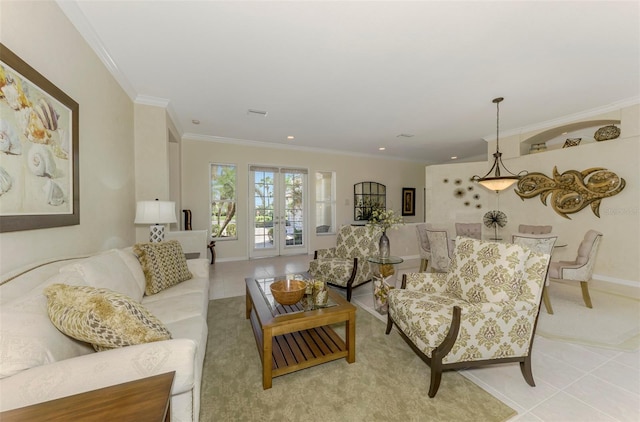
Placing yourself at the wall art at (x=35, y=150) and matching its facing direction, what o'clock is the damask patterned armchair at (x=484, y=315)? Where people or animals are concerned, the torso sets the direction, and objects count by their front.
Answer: The damask patterned armchair is roughly at 12 o'clock from the wall art.

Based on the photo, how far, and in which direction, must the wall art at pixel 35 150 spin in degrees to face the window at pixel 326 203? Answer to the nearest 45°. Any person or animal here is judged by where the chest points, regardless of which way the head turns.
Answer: approximately 45° to its left

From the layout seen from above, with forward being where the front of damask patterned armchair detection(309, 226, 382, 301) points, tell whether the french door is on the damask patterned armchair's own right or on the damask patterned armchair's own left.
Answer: on the damask patterned armchair's own right

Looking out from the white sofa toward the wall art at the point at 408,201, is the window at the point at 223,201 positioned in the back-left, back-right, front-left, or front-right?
front-left

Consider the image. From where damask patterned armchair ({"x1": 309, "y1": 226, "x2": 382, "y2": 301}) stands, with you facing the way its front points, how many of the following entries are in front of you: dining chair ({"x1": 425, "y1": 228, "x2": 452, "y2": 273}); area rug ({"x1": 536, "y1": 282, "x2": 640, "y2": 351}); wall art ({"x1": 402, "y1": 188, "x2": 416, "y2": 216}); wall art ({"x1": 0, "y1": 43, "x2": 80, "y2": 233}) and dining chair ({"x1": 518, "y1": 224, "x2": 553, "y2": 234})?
1

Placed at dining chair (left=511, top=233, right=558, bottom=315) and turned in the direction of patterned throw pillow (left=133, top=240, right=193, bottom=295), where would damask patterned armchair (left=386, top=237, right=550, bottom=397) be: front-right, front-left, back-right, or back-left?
front-left

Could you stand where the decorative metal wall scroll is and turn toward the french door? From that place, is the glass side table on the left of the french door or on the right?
left

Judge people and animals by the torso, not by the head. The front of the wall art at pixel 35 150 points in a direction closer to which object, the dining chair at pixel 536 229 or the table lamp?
the dining chair

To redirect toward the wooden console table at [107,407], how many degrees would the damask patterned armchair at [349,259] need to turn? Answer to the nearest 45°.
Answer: approximately 45° to its left

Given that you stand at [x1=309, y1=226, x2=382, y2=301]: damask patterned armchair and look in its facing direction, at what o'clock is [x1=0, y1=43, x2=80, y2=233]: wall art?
The wall art is roughly at 12 o'clock from the damask patterned armchair.

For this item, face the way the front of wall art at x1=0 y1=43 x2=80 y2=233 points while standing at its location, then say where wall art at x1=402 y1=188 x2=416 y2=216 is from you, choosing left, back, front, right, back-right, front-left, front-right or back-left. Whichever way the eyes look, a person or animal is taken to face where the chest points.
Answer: front-left

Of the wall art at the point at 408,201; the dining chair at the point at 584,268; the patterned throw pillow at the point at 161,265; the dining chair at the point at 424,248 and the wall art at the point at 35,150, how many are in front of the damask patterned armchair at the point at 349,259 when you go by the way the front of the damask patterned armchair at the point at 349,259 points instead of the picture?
2

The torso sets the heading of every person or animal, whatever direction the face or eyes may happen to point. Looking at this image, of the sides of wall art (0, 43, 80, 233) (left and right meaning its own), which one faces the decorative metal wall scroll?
front

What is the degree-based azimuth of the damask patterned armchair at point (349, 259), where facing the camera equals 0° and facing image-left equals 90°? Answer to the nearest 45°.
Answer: approximately 45°

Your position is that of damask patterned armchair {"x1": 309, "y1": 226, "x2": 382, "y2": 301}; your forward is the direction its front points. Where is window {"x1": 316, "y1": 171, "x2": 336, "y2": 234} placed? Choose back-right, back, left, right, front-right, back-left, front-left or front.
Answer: back-right

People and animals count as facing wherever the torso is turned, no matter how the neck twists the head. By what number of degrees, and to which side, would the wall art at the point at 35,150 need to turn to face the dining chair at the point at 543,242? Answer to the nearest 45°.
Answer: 0° — it already faces it

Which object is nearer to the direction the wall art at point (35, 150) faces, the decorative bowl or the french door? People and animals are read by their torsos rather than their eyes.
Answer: the decorative bowl

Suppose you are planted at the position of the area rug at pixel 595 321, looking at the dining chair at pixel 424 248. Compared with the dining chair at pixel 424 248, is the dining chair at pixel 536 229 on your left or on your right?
right

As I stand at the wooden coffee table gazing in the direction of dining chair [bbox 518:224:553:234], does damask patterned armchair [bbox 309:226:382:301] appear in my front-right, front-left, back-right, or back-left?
front-left

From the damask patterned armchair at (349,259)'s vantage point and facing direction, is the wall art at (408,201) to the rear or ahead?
to the rear

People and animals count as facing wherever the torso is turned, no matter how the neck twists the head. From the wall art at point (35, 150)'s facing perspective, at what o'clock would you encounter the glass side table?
The glass side table is roughly at 11 o'clock from the wall art.

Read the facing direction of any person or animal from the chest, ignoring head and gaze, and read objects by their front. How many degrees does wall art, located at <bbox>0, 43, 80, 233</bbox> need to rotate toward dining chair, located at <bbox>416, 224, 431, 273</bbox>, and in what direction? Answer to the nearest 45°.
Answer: approximately 45° to its left

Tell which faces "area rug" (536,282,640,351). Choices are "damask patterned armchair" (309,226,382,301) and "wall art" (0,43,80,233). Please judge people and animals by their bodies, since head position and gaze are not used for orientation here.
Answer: the wall art

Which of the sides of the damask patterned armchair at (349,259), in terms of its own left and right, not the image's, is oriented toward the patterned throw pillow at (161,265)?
front

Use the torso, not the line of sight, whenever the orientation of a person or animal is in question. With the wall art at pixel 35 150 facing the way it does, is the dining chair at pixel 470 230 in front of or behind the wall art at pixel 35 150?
in front
